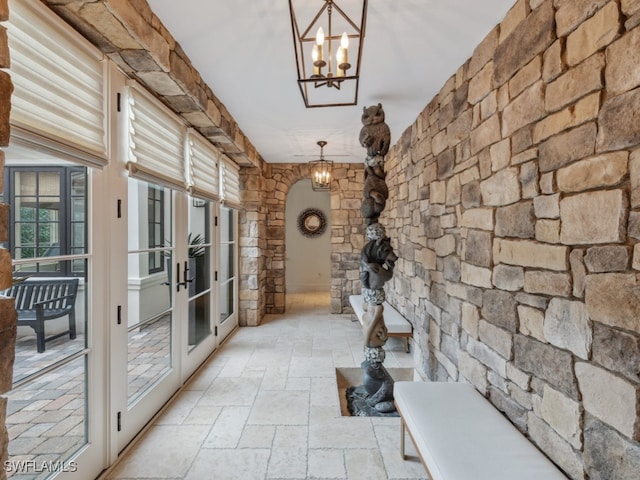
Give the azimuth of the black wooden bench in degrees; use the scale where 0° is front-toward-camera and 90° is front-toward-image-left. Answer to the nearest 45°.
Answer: approximately 45°

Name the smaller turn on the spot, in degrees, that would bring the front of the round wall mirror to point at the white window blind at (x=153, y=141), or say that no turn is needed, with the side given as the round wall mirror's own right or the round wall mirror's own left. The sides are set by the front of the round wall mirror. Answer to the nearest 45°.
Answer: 0° — it already faces it

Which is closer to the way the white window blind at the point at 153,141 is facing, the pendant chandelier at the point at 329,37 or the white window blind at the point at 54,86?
the pendant chandelier

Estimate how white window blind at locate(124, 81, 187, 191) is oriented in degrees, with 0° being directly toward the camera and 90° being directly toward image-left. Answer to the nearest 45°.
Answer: approximately 315°

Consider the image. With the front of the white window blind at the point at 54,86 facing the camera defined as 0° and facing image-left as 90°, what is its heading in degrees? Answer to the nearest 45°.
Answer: approximately 315°

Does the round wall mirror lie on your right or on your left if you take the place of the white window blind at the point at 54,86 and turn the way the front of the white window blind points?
on your left

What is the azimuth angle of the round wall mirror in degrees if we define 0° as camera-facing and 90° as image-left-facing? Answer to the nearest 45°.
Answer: approximately 0°

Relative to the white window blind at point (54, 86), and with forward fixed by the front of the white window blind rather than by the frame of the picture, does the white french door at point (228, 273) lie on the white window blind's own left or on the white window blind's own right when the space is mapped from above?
on the white window blind's own left

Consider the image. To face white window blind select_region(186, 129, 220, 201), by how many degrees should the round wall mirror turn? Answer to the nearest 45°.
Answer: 0° — it already faces it

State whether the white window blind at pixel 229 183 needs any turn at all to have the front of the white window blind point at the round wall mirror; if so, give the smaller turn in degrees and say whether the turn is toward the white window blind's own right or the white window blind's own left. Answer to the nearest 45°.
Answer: approximately 45° to the white window blind's own left

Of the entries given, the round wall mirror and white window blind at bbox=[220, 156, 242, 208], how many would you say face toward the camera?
1

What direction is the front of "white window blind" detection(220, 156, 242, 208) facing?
to the viewer's right
